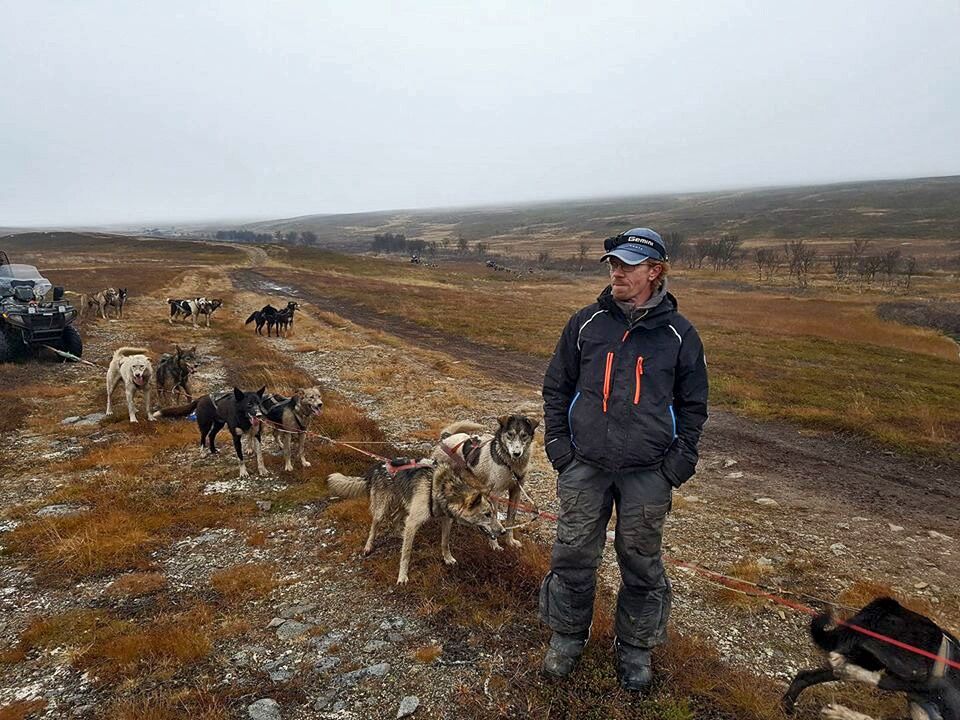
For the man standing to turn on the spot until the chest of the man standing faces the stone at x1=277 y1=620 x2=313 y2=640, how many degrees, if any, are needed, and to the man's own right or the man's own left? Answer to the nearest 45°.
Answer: approximately 90° to the man's own right

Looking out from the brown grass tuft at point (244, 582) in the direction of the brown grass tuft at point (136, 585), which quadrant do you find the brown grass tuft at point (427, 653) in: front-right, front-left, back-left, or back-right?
back-left

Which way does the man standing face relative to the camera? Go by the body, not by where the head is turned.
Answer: toward the camera

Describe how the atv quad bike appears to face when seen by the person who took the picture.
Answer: facing the viewer and to the right of the viewer

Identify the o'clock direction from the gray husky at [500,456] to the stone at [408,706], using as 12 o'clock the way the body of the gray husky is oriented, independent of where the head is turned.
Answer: The stone is roughly at 2 o'clock from the gray husky.

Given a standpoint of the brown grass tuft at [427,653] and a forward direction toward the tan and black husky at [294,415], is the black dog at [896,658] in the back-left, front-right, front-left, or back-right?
back-right

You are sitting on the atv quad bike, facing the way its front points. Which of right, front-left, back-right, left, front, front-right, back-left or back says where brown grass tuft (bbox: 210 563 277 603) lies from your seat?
front-right

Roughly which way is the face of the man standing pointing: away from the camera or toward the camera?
toward the camera

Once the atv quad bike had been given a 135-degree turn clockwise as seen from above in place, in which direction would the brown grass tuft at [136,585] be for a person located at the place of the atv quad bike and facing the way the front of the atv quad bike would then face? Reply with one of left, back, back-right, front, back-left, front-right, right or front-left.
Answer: left
